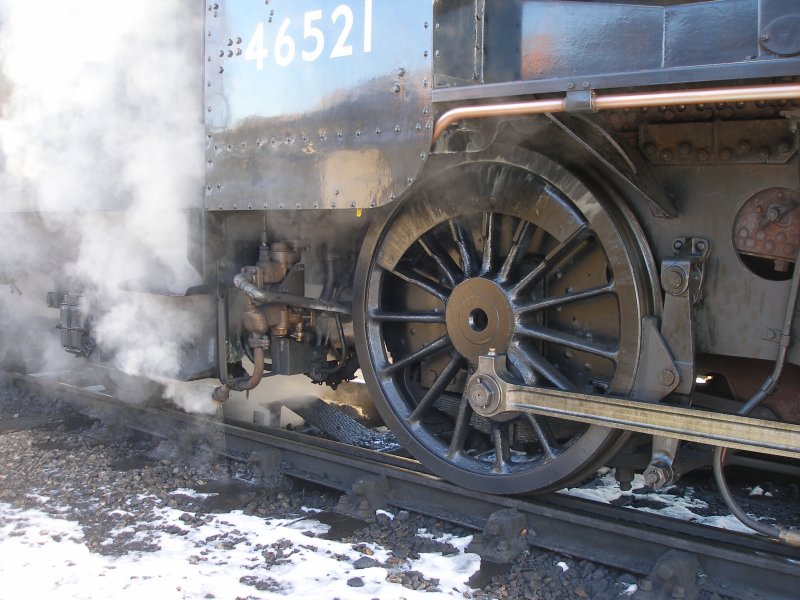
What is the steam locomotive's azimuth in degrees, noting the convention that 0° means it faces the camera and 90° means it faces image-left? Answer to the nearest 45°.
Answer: approximately 315°
